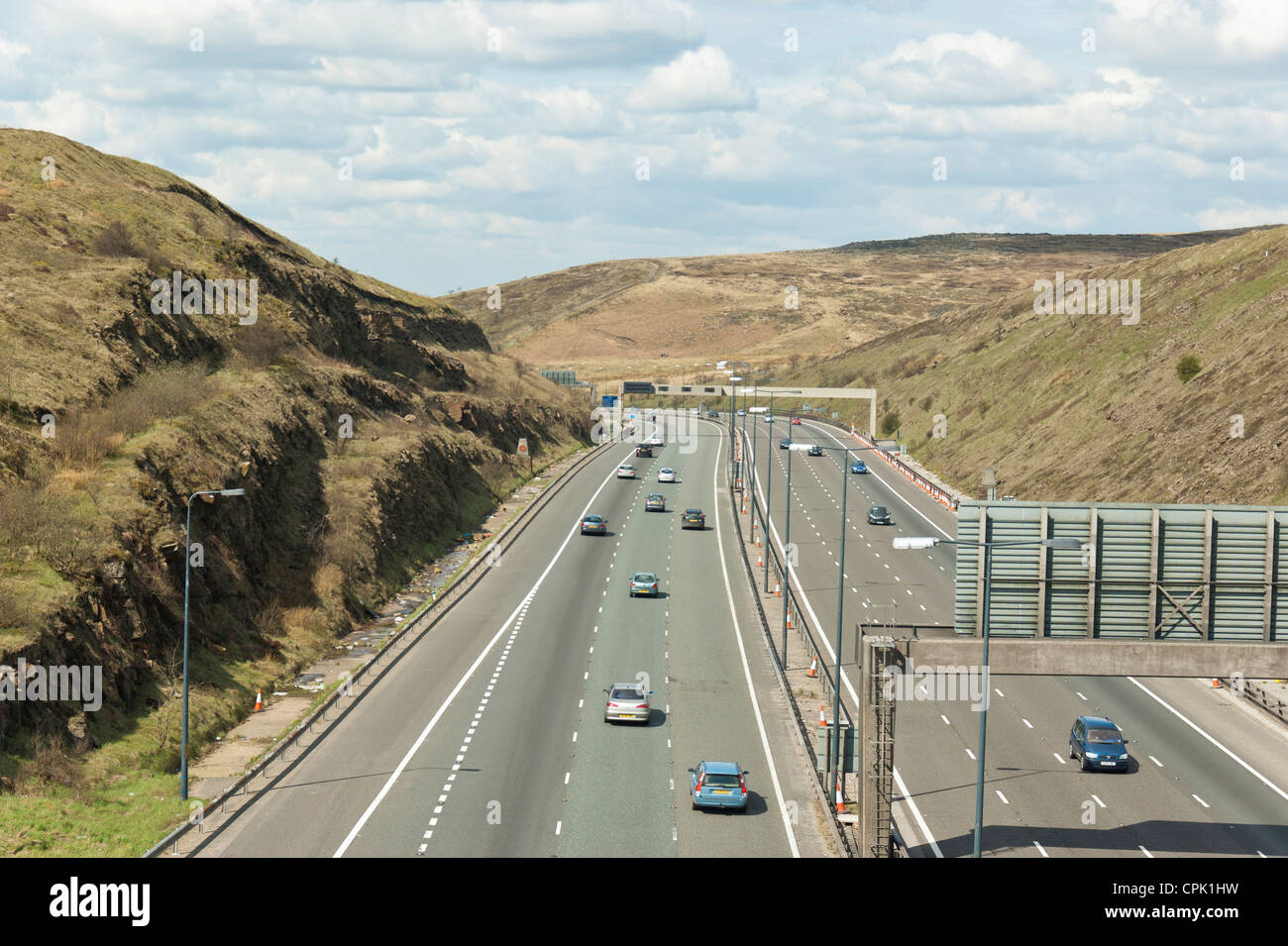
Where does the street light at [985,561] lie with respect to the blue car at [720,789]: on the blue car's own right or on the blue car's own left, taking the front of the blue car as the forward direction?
on the blue car's own right

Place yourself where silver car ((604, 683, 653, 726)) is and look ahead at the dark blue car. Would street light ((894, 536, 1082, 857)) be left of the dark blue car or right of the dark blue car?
right

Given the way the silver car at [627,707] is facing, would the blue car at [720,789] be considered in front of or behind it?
behind

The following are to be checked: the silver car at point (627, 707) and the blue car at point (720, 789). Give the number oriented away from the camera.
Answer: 2

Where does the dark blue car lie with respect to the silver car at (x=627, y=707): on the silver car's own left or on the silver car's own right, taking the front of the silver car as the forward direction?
on the silver car's own right

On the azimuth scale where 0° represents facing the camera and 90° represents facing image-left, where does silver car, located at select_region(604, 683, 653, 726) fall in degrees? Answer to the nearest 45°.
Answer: approximately 180°

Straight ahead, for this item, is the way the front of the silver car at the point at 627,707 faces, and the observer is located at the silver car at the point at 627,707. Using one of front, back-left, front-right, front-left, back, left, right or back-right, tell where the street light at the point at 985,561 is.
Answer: back-right

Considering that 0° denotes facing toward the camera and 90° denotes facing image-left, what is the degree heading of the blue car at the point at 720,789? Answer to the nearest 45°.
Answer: approximately 180°

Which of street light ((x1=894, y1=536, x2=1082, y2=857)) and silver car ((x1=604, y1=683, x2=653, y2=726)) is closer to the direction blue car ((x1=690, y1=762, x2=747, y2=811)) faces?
the silver car
